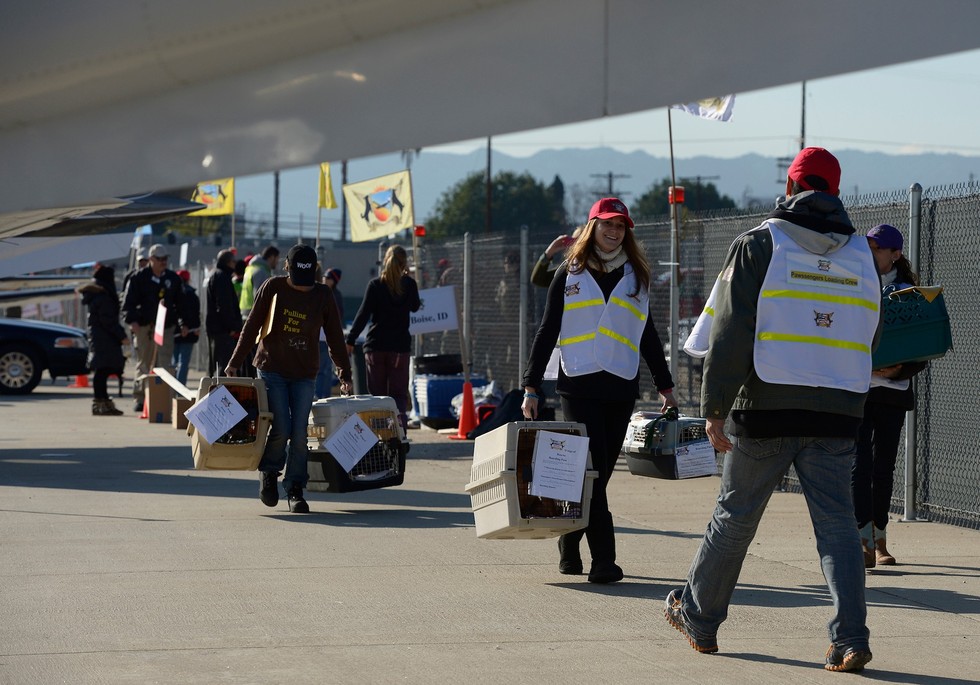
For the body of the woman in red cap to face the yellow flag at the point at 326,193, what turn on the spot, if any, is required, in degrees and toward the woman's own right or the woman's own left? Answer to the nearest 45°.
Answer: approximately 180°

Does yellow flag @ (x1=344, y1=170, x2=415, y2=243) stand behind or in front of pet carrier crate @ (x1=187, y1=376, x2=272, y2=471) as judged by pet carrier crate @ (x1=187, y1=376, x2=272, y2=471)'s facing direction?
behind

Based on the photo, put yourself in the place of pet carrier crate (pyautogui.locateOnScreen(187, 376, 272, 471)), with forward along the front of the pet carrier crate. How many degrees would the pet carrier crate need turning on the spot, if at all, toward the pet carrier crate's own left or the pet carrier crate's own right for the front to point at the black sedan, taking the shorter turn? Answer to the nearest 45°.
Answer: approximately 180°

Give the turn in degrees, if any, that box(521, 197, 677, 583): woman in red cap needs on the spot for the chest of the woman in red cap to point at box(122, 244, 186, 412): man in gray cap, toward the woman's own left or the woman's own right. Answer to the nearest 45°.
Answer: approximately 135° to the woman's own right

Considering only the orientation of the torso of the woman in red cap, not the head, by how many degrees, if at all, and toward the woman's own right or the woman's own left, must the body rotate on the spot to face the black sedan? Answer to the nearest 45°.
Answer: approximately 135° to the woman's own right

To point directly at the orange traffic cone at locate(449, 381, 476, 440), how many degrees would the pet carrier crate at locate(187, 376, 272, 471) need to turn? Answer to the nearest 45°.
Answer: approximately 135° to its left

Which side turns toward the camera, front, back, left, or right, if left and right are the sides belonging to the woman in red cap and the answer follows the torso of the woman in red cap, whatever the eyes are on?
front

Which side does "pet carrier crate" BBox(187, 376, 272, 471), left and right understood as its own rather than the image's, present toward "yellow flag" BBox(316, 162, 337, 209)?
back

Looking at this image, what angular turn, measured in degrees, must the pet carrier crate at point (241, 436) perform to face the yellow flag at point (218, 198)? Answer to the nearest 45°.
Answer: approximately 180°

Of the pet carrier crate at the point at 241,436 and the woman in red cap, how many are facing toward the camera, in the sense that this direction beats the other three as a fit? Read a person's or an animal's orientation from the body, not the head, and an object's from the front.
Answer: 2

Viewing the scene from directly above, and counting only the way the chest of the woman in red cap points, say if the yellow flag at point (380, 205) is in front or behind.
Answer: behind

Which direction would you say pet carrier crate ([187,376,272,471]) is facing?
toward the camera

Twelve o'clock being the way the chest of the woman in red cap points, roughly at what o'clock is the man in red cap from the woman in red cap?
The man in red cap is roughly at 11 o'clock from the woman in red cap.
